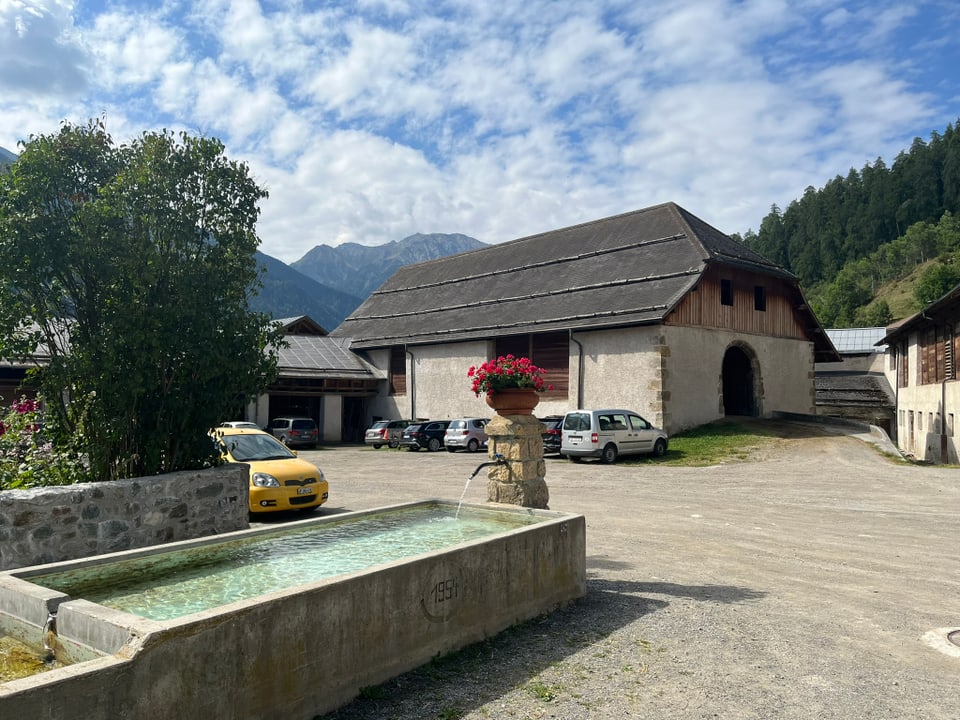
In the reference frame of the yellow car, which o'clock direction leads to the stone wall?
The stone wall is roughly at 2 o'clock from the yellow car.

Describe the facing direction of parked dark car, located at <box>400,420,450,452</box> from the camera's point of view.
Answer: facing away from the viewer and to the right of the viewer

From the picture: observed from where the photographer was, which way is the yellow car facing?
facing the viewer and to the right of the viewer

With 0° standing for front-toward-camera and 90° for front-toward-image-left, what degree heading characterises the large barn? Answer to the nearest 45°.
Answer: approximately 315°

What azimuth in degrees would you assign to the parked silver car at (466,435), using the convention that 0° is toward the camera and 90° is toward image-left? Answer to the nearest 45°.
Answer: approximately 225°

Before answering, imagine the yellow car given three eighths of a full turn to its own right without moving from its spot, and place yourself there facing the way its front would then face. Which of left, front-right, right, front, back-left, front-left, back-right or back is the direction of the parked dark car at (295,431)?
right

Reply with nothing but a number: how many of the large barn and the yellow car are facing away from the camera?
0
